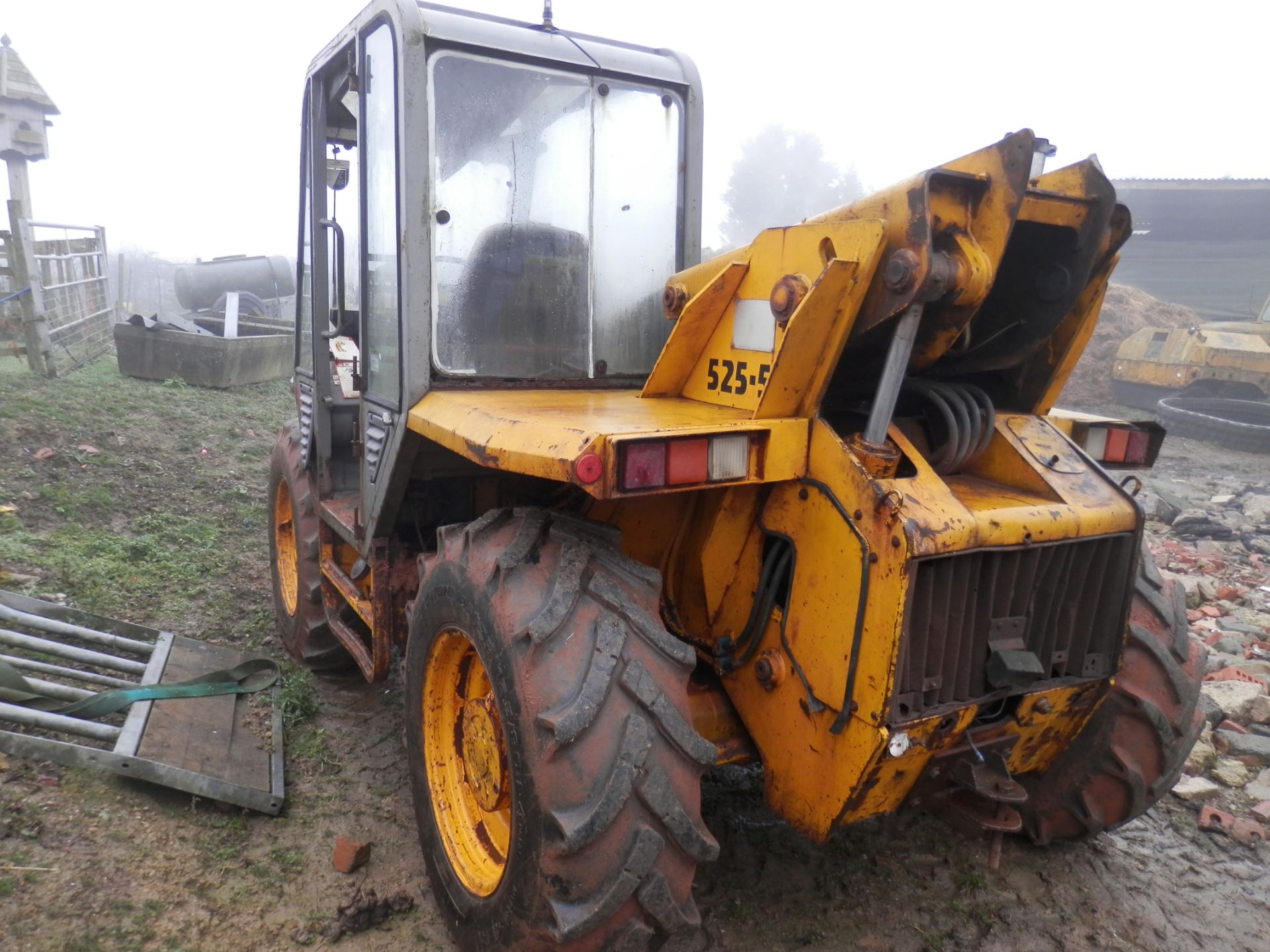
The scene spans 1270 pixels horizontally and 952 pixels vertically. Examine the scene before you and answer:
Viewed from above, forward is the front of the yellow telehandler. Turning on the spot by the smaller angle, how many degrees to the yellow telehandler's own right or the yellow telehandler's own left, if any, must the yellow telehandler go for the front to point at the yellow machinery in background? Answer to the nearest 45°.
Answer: approximately 90° to the yellow telehandler's own right

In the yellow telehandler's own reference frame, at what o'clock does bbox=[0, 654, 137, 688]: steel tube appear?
The steel tube is roughly at 11 o'clock from the yellow telehandler.

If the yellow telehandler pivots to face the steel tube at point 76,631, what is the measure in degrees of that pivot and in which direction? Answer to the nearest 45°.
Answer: approximately 45° to its left

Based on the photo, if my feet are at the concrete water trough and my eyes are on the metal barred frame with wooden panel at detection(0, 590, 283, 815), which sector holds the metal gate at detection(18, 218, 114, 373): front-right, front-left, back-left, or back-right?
back-right

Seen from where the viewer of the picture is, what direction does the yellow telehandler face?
facing away from the viewer and to the left of the viewer

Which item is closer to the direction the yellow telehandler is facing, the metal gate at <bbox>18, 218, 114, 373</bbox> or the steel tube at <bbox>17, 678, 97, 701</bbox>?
the metal gate

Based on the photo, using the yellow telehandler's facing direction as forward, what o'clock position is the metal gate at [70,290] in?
The metal gate is roughly at 12 o'clock from the yellow telehandler.

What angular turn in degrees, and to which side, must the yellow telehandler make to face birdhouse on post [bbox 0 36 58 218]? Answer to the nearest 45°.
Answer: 0° — it already faces it

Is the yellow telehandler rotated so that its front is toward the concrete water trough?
yes

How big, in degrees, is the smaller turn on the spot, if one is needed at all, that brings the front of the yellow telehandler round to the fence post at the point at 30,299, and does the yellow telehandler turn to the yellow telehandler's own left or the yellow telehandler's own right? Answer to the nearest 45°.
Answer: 0° — it already faces it

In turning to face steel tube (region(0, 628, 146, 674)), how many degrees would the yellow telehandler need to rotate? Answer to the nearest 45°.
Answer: approximately 45° to its left
